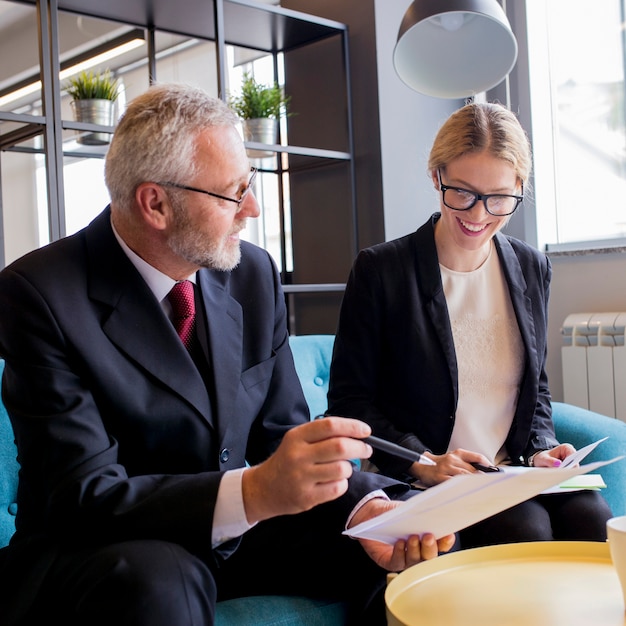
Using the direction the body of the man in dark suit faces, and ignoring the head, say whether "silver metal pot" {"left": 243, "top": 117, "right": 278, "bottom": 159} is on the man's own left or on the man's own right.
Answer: on the man's own left

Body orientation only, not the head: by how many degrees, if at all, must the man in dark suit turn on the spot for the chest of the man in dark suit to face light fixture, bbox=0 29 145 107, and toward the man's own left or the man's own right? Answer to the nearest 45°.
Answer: approximately 135° to the man's own left

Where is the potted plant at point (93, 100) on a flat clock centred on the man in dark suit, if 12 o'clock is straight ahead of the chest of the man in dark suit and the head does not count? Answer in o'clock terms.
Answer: The potted plant is roughly at 7 o'clock from the man in dark suit.

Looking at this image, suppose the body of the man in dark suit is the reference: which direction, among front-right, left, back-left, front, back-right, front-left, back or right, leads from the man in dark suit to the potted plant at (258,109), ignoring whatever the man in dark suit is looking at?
back-left

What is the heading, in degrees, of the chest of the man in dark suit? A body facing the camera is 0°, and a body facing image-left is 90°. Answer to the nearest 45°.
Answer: approximately 315°

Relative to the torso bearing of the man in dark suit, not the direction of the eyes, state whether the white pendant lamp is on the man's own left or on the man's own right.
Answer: on the man's own left

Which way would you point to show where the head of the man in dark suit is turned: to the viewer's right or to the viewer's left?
to the viewer's right

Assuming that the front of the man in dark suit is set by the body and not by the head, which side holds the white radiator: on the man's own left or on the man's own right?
on the man's own left
